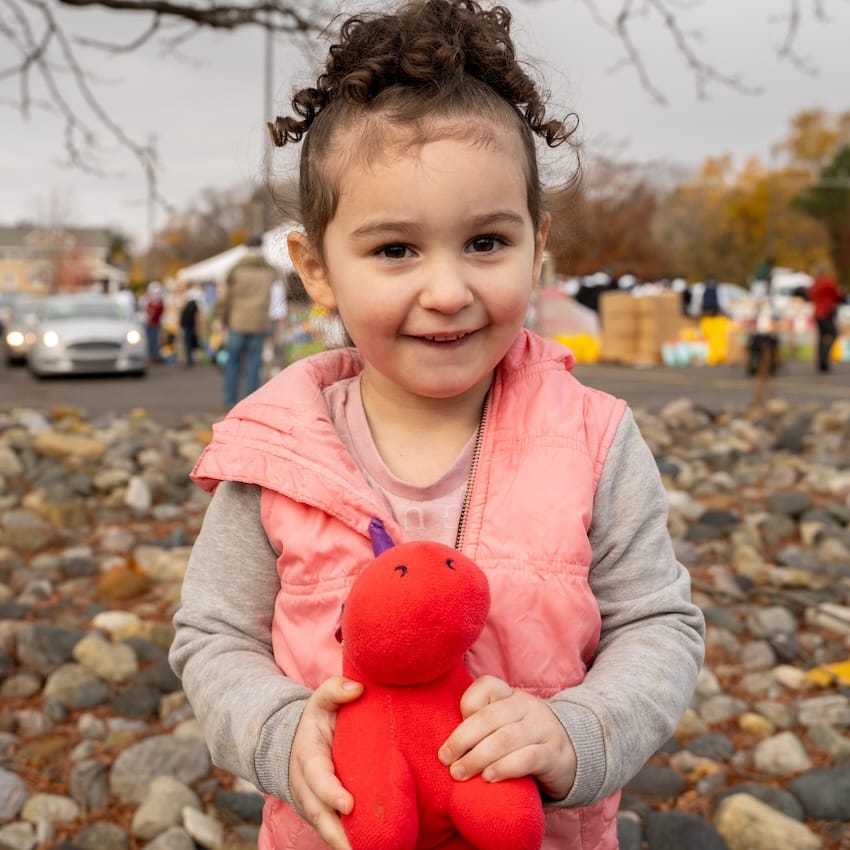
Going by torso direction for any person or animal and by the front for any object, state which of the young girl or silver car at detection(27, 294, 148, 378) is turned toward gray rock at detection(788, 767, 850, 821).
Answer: the silver car

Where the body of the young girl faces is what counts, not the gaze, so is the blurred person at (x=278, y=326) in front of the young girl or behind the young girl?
behind

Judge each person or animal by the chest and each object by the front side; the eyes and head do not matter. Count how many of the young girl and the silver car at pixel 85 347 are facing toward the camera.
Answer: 2

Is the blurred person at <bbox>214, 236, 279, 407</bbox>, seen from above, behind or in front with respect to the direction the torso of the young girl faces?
behind

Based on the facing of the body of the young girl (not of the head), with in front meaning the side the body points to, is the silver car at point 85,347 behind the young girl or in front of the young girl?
behind

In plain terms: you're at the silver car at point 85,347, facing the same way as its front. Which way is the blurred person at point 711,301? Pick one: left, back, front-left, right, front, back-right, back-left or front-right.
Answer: left

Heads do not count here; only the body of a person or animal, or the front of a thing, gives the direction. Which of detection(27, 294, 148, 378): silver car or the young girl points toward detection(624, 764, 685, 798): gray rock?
the silver car

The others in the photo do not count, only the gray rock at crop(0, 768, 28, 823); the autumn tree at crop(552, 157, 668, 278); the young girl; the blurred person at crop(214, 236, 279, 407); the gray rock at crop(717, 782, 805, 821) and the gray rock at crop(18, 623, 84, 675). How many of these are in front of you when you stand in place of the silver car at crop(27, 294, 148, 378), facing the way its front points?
5

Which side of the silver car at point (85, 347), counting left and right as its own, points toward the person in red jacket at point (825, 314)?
left

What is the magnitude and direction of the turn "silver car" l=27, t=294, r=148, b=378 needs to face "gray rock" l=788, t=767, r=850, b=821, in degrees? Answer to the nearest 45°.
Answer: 0° — it already faces it

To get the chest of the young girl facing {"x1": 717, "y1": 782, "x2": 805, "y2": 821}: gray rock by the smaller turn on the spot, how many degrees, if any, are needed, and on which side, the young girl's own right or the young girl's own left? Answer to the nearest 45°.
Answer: approximately 135° to the young girl's own left

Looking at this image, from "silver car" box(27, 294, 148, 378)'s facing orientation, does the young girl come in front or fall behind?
in front
